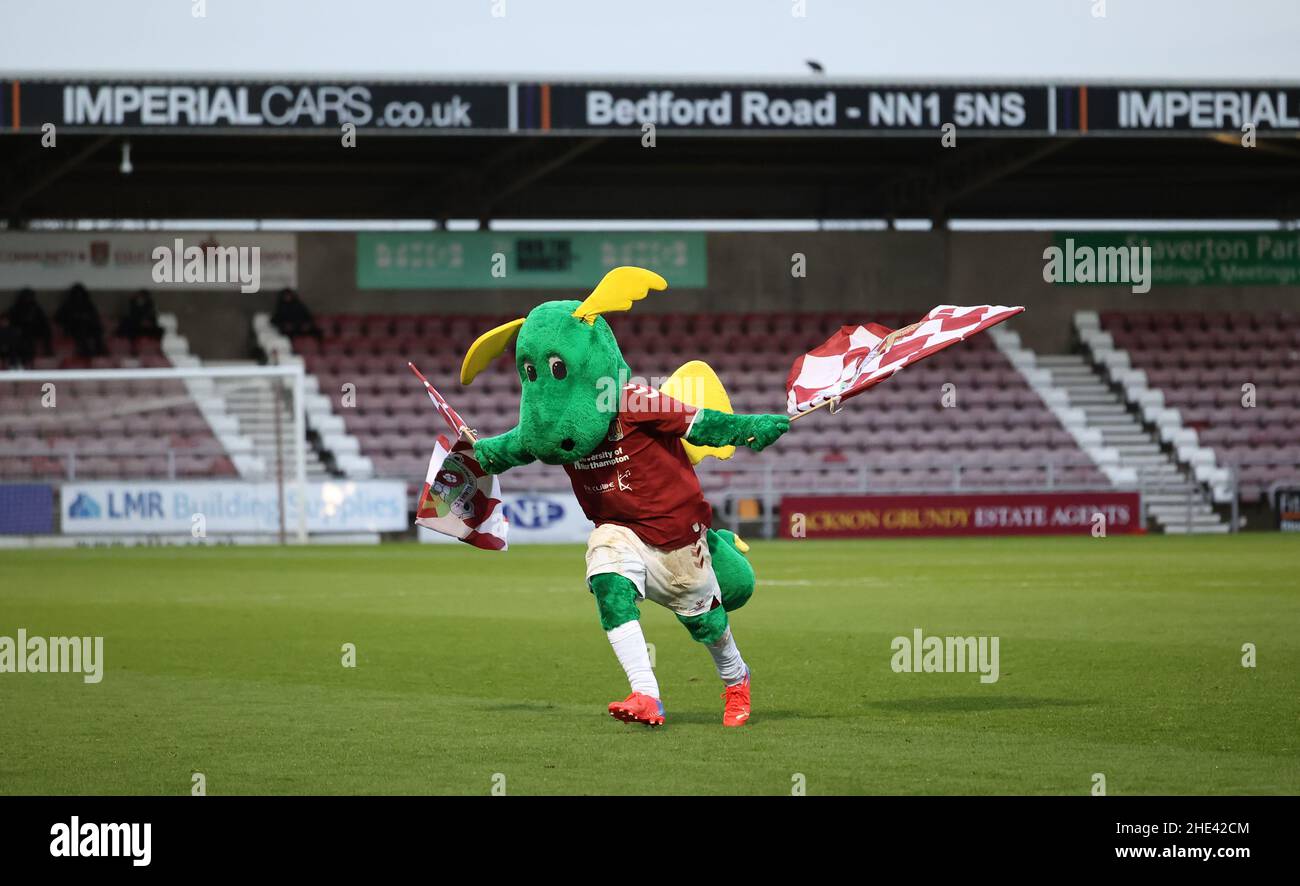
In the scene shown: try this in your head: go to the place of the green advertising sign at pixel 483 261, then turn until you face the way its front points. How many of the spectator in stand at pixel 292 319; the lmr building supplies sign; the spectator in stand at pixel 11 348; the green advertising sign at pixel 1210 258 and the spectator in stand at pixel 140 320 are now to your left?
1

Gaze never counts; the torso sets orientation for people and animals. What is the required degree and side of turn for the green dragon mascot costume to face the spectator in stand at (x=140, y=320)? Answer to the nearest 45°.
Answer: approximately 135° to its right

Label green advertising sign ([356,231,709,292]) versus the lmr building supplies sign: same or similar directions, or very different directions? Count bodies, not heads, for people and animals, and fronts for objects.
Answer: same or similar directions

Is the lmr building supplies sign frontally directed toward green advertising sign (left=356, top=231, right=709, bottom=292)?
no

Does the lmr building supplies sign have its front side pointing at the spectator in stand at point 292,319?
no

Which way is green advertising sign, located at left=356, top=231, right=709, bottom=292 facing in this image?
toward the camera

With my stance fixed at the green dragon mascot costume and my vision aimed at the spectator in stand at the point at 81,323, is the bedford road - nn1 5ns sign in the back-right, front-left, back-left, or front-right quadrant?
front-right

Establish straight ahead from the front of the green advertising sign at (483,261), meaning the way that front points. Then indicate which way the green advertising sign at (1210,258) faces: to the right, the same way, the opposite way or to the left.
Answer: the same way

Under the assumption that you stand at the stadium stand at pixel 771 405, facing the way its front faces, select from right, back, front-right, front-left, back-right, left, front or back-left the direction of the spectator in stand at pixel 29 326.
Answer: right

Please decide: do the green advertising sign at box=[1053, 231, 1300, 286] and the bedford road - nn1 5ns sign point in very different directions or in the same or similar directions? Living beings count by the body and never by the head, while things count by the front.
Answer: same or similar directions

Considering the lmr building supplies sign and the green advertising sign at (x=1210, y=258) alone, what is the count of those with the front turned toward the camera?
2

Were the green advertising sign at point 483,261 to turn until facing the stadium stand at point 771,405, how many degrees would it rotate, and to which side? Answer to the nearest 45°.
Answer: approximately 90° to its left

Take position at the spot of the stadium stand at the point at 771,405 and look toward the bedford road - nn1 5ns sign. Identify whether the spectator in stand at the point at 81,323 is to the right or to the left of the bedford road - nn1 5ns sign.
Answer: right

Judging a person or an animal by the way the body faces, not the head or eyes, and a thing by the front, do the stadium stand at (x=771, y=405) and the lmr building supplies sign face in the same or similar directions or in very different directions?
same or similar directions

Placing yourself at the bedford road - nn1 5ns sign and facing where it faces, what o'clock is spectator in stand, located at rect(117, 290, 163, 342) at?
The spectator in stand is roughly at 4 o'clock from the bedford road - nn1 5ns sign.

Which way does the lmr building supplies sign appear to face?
toward the camera

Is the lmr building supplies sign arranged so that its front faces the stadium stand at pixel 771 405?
no

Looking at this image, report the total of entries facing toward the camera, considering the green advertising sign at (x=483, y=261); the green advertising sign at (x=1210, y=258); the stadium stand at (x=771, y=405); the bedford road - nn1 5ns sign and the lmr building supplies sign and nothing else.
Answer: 5
